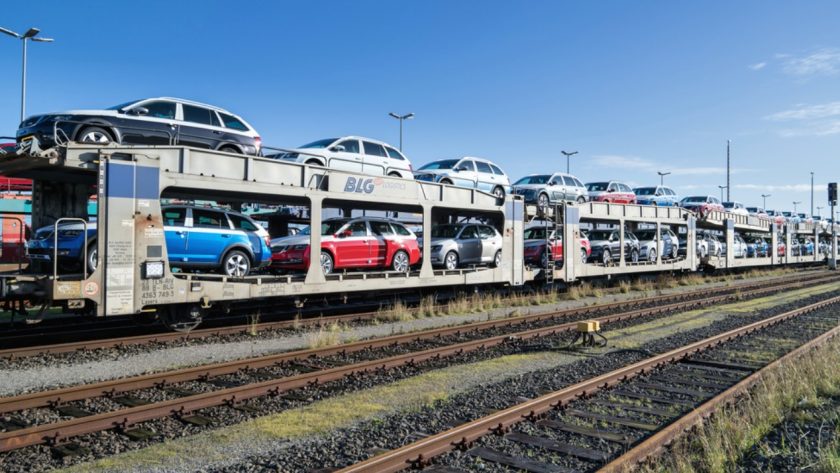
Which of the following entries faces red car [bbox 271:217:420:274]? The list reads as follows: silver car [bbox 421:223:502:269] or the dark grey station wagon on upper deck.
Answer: the silver car

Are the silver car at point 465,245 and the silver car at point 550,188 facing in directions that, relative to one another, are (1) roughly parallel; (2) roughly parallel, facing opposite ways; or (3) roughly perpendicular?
roughly parallel

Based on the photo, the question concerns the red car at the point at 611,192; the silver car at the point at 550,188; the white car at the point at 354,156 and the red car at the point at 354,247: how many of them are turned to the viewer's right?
0

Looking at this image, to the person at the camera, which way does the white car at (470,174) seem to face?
facing the viewer and to the left of the viewer

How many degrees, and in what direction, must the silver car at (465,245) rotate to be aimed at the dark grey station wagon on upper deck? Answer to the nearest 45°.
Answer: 0° — it already faces it

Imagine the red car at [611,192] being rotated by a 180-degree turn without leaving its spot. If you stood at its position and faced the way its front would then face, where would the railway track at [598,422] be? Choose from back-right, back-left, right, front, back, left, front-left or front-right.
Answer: back-right

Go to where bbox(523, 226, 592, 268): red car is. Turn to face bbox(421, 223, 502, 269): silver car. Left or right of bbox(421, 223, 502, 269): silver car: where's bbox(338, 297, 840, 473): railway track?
left

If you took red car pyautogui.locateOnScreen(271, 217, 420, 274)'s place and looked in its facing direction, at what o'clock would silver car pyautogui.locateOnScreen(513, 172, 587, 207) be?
The silver car is roughly at 6 o'clock from the red car.

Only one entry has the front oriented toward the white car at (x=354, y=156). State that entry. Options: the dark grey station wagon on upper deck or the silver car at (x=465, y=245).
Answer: the silver car

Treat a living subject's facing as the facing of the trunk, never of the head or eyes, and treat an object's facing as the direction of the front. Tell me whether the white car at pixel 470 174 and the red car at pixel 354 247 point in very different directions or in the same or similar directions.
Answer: same or similar directions

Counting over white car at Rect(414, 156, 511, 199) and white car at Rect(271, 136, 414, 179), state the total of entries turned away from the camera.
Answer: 0

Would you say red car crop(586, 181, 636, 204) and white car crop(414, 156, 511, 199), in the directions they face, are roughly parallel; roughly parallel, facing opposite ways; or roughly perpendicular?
roughly parallel

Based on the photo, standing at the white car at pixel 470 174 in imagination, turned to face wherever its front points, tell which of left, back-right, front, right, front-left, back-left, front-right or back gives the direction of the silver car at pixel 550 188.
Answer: back

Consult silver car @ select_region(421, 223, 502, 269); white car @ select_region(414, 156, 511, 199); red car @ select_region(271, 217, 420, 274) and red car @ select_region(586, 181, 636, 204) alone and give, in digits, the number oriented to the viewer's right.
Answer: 0

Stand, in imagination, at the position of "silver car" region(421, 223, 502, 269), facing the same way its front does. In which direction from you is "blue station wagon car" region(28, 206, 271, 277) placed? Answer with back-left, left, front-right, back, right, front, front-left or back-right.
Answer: front
